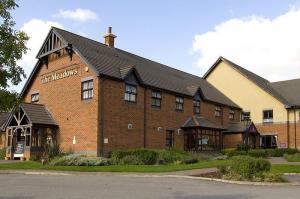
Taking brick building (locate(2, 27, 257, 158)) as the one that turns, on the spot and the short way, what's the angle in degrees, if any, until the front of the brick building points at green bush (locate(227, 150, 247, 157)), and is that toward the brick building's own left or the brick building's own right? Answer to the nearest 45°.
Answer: approximately 135° to the brick building's own left

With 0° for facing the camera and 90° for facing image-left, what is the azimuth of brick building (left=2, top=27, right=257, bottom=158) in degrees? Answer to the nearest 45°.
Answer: approximately 45°

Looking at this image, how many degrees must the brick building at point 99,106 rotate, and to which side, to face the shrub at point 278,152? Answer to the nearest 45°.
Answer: approximately 135° to its left

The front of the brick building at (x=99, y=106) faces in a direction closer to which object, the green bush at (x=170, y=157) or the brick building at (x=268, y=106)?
the green bush

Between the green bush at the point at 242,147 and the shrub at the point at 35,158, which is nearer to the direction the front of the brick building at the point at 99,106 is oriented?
the shrub

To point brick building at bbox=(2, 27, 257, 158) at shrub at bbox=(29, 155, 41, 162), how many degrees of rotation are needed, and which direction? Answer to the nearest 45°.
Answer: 0° — it already faces it

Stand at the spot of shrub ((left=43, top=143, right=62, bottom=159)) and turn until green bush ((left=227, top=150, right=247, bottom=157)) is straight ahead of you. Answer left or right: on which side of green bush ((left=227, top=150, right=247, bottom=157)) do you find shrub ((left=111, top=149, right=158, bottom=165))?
right

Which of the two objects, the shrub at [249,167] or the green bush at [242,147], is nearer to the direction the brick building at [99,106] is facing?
the shrub

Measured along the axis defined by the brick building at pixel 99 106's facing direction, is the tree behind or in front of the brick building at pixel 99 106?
in front
